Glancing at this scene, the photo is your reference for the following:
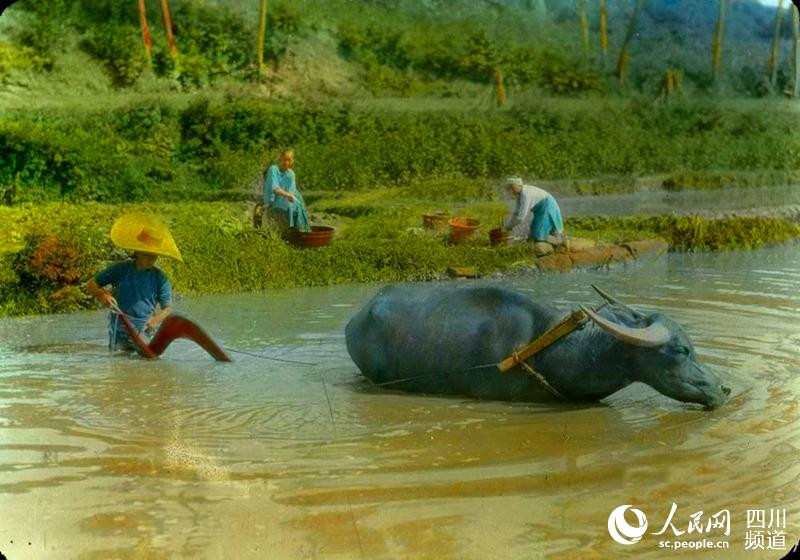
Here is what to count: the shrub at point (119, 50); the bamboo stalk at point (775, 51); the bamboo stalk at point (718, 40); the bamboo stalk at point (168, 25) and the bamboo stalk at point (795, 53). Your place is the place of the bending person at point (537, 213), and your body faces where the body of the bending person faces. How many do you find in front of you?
2

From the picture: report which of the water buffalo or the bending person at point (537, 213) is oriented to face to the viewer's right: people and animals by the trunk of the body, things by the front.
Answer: the water buffalo

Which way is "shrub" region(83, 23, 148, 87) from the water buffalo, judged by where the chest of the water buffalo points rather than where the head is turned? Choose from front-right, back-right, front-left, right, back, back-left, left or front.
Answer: back-left

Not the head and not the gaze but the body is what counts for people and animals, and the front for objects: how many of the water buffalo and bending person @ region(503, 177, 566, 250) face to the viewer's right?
1

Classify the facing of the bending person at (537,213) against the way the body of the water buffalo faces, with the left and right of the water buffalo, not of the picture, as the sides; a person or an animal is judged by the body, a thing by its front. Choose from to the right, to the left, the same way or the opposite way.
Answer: the opposite way

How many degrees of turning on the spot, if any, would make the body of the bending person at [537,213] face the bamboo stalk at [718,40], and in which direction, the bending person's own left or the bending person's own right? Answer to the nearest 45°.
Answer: approximately 135° to the bending person's own right

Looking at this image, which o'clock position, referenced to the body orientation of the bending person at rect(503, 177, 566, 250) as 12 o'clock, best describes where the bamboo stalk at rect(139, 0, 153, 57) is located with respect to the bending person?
The bamboo stalk is roughly at 2 o'clock from the bending person.

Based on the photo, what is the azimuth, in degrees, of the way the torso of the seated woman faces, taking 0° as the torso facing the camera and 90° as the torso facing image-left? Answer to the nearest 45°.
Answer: approximately 315°

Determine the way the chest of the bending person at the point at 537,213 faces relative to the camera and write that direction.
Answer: to the viewer's left

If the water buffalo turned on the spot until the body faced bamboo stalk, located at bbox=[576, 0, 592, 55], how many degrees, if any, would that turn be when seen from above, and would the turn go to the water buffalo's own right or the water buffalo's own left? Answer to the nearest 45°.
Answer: approximately 90° to the water buffalo's own left

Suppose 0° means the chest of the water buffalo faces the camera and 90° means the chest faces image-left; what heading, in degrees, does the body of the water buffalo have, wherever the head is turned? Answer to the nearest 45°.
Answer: approximately 270°

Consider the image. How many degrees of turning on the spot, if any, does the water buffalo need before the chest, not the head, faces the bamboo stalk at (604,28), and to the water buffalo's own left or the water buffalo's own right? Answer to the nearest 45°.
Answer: approximately 90° to the water buffalo's own left
